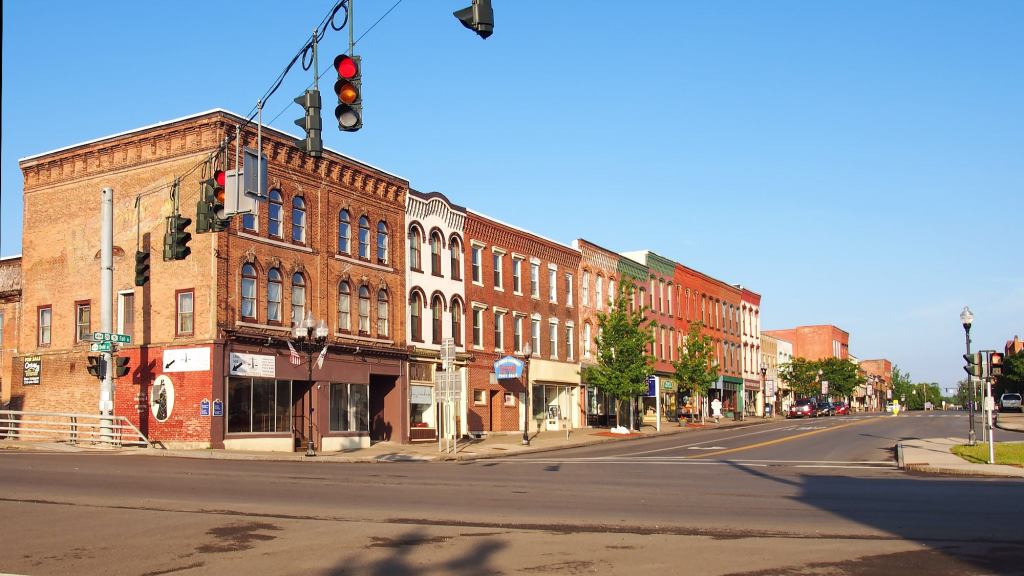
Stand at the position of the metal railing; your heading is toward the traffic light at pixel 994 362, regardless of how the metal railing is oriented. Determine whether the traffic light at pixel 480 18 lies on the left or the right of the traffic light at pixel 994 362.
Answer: right

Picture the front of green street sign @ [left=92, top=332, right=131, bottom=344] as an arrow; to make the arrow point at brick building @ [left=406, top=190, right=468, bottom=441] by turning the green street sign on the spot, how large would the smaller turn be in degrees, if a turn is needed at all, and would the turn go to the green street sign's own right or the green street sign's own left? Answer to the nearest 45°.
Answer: approximately 135° to the green street sign's own left
